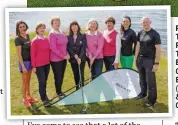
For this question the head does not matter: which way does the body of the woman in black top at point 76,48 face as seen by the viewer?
toward the camera

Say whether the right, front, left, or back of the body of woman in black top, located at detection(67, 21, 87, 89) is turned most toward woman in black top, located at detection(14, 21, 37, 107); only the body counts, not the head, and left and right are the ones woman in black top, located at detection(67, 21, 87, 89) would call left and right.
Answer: right

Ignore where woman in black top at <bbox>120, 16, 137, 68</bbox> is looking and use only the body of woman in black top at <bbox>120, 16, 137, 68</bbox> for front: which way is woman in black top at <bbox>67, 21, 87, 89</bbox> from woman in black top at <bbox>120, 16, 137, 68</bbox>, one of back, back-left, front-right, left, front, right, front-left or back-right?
front-right

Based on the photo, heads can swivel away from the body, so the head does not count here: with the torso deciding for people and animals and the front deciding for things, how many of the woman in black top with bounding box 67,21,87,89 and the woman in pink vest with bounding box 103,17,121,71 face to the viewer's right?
0

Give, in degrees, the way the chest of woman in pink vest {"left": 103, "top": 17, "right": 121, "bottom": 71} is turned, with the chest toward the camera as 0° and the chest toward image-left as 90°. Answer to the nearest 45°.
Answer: approximately 45°

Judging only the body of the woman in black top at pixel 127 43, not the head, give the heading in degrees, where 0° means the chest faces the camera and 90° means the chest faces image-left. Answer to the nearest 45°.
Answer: approximately 45°

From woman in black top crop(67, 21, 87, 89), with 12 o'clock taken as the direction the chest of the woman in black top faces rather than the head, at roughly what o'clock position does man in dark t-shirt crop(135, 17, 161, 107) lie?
The man in dark t-shirt is roughly at 9 o'clock from the woman in black top.

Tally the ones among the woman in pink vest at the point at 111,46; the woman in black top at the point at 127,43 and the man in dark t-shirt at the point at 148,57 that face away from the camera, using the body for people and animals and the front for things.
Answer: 0

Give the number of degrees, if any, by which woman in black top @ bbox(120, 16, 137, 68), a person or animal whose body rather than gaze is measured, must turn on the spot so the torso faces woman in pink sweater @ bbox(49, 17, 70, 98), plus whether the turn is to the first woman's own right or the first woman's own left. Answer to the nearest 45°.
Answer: approximately 45° to the first woman's own right

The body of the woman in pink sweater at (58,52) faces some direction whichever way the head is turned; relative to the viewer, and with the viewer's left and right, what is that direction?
facing the viewer and to the right of the viewer
